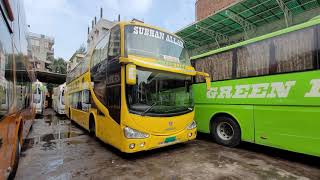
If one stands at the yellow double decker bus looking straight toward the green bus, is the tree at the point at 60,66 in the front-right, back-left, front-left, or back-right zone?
back-left

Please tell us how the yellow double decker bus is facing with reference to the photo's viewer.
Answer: facing the viewer and to the right of the viewer

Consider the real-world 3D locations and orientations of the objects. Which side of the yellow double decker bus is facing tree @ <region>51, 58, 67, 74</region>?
back

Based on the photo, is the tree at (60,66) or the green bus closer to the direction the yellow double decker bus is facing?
the green bus

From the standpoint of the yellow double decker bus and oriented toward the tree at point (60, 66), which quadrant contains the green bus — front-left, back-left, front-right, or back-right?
back-right
